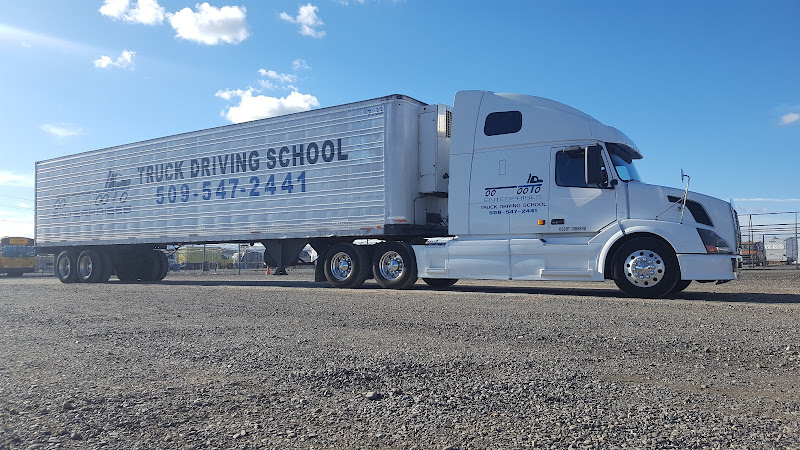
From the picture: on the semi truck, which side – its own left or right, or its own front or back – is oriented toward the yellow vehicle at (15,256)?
back

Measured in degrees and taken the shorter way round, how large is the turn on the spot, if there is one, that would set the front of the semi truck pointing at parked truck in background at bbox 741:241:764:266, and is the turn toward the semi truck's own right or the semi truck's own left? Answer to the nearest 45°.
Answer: approximately 90° to the semi truck's own left

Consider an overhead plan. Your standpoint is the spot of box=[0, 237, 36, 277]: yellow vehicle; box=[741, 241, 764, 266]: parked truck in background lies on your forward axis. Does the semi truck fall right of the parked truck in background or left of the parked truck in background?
right

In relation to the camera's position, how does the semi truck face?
facing the viewer and to the right of the viewer
